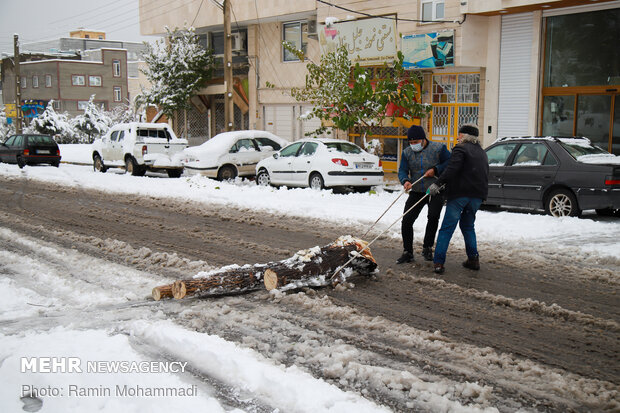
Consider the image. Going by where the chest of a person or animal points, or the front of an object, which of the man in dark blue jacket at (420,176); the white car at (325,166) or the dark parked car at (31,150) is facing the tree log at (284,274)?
the man in dark blue jacket

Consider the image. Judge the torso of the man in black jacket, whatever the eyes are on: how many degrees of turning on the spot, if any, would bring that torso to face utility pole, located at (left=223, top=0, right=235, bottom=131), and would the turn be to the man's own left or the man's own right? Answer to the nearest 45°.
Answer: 0° — they already face it

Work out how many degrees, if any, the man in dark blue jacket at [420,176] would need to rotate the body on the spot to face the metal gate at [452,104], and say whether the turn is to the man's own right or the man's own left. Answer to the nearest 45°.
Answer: approximately 135° to the man's own right

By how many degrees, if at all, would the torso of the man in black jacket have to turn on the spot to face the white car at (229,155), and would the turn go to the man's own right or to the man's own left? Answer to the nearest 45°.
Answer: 0° — they already face it

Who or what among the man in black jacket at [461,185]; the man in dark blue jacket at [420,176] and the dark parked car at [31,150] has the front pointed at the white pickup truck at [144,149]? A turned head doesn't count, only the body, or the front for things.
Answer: the man in black jacket

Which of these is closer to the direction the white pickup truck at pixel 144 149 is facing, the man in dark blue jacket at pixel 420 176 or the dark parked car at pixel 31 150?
the dark parked car

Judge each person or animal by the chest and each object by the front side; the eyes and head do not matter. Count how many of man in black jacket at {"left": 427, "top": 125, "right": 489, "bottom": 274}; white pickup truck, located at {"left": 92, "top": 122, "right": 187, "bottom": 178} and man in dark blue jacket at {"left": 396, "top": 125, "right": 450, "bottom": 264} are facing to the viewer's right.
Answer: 0

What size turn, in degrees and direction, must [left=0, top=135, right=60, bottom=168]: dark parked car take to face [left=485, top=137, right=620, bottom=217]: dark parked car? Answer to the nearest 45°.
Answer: approximately 180°

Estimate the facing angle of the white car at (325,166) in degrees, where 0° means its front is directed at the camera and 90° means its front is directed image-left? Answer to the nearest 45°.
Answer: approximately 135°

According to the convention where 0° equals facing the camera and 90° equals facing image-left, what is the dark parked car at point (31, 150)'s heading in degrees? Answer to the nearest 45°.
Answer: approximately 135°

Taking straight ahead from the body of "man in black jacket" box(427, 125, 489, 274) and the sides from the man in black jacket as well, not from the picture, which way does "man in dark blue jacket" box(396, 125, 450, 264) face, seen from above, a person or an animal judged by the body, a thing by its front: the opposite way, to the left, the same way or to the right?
to the left

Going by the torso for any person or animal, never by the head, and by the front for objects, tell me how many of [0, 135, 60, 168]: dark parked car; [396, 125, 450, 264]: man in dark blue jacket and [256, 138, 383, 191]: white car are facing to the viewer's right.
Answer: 0

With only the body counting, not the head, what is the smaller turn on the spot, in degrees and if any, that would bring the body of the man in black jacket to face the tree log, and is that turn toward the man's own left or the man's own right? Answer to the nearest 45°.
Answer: approximately 90° to the man's own left

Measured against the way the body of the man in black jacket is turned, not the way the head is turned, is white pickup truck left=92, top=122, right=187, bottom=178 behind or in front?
in front
